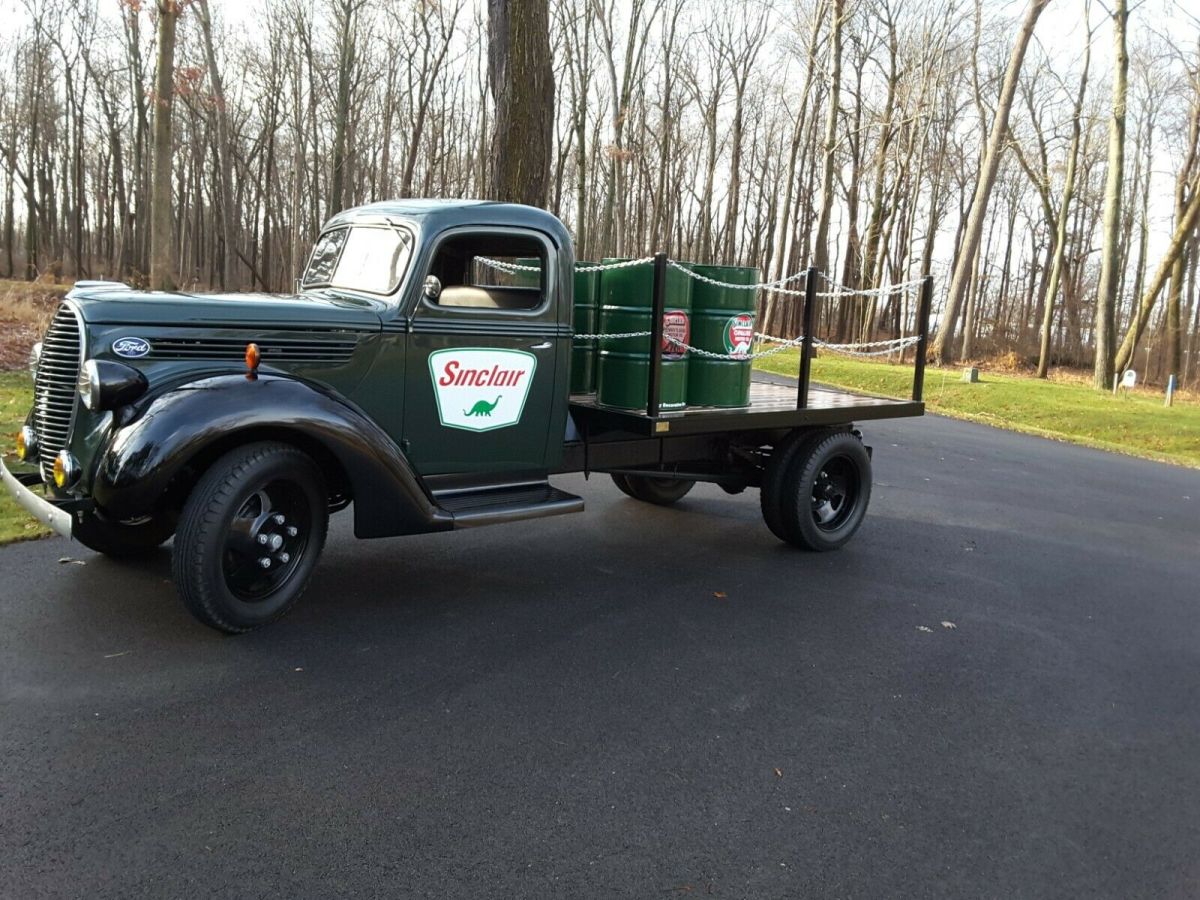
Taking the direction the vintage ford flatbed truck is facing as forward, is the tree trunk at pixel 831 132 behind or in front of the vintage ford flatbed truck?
behind

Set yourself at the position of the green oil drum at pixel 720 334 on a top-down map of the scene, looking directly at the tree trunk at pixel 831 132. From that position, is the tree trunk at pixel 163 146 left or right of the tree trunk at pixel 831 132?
left

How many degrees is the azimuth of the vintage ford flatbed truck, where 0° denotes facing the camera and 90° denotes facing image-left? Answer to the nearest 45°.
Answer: approximately 45°

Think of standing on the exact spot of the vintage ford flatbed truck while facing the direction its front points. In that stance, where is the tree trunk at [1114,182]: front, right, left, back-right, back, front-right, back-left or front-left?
back

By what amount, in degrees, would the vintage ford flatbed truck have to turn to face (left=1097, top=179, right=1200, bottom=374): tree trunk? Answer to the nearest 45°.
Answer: approximately 180°

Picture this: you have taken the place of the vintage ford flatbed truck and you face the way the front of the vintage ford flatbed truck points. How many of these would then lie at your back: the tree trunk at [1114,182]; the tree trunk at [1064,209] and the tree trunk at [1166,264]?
3

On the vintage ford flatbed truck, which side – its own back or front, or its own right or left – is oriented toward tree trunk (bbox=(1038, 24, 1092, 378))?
back

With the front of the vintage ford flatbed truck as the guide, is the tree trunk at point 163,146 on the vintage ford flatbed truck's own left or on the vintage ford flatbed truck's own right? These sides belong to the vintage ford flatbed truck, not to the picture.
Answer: on the vintage ford flatbed truck's own right

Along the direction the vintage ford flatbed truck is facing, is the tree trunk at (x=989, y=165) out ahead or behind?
behind

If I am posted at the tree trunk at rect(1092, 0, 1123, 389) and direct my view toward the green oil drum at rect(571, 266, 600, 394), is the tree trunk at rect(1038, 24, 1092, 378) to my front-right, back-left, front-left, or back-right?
back-right

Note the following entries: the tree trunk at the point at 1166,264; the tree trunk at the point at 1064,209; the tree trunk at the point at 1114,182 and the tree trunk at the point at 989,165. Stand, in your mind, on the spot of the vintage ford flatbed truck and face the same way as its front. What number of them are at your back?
4

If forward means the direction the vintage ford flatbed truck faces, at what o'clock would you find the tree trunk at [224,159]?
The tree trunk is roughly at 4 o'clock from the vintage ford flatbed truck.
